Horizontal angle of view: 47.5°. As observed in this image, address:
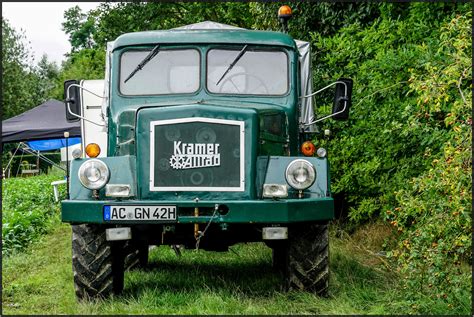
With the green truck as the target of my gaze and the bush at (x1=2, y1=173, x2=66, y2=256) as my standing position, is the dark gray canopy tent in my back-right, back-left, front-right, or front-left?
back-left

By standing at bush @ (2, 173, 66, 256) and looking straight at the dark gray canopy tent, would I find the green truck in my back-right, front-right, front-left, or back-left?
back-right

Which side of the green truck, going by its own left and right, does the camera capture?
front

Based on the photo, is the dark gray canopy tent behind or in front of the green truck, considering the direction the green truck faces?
behind
